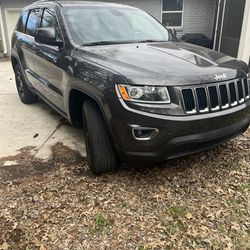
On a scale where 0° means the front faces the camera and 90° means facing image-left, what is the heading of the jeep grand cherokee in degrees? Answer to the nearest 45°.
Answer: approximately 315°

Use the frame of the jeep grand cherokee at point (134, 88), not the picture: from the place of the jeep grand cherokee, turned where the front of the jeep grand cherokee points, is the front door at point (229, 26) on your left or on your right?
on your left
